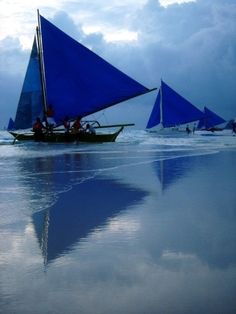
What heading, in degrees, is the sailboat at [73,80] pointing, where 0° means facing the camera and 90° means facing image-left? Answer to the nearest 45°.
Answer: approximately 90°
